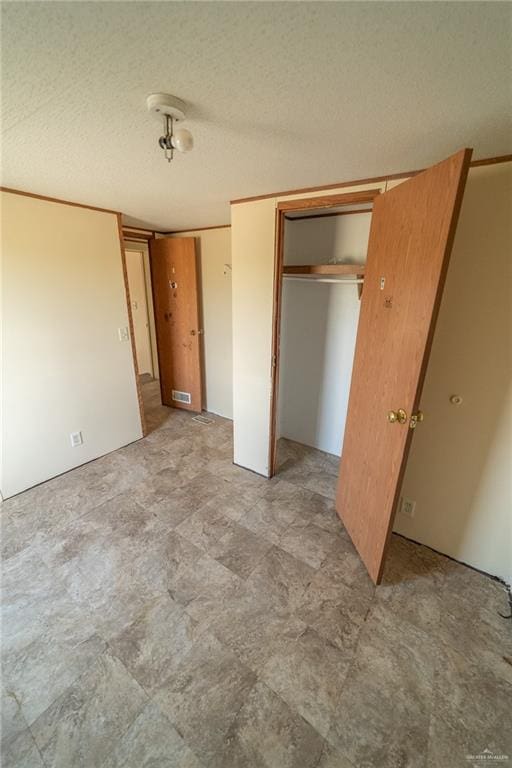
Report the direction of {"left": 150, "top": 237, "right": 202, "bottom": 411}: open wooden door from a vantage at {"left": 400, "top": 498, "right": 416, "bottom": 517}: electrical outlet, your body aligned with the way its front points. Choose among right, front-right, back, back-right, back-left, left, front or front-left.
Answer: right

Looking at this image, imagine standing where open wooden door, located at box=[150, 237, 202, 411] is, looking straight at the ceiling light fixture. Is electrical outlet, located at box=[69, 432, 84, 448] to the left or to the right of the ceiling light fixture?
right
